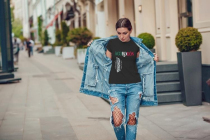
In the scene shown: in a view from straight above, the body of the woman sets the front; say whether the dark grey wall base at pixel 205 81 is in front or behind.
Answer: behind

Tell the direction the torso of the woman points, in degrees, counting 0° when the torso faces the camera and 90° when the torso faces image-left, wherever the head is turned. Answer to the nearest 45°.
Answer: approximately 0°

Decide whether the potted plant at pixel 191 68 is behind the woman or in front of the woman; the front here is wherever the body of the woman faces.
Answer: behind

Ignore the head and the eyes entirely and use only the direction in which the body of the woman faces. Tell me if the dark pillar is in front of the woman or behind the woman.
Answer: behind
